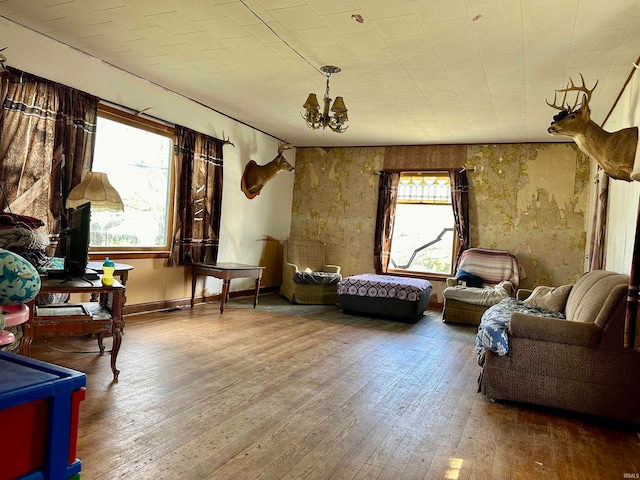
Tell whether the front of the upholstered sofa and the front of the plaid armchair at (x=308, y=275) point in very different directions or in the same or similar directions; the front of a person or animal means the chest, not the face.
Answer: very different directions

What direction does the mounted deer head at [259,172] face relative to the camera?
to the viewer's right

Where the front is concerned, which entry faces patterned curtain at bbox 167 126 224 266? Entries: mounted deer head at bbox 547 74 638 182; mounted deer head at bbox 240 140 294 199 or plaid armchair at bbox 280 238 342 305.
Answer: mounted deer head at bbox 547 74 638 182

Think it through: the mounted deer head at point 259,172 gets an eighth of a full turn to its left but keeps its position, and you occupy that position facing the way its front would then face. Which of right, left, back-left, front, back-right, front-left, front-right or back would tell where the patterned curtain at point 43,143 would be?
back

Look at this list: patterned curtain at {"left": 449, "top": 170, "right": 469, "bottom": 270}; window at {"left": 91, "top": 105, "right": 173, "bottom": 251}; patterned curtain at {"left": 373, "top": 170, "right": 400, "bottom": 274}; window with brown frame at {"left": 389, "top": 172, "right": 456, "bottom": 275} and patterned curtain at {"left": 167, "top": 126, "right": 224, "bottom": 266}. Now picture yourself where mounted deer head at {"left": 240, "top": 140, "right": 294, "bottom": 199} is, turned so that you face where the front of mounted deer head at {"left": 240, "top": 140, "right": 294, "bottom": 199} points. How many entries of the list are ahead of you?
3

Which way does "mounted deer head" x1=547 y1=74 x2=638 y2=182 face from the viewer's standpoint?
to the viewer's left

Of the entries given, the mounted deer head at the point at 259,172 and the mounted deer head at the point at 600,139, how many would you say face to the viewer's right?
1

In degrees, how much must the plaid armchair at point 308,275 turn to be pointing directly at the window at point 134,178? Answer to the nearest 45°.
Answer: approximately 90° to its right

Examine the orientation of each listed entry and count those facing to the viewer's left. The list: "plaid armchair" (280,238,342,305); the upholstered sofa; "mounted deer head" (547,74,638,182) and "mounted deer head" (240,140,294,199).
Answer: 2

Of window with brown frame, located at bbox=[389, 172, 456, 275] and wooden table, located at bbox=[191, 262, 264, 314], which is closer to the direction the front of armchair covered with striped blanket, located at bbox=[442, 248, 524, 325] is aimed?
the wooden table

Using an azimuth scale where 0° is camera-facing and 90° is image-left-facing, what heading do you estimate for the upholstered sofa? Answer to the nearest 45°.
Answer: approximately 90°

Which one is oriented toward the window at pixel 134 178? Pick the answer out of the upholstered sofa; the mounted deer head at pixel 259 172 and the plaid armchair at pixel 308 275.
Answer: the upholstered sofa

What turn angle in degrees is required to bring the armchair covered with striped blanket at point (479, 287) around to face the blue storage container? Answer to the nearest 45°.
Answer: approximately 45° to its left

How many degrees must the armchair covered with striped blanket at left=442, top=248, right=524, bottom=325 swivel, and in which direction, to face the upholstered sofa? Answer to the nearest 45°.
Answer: approximately 45° to its left

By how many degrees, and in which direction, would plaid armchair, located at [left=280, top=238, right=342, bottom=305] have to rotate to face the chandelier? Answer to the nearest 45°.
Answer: approximately 45° to its right

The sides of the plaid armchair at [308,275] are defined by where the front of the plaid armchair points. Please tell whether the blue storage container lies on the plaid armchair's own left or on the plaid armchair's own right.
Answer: on the plaid armchair's own right
